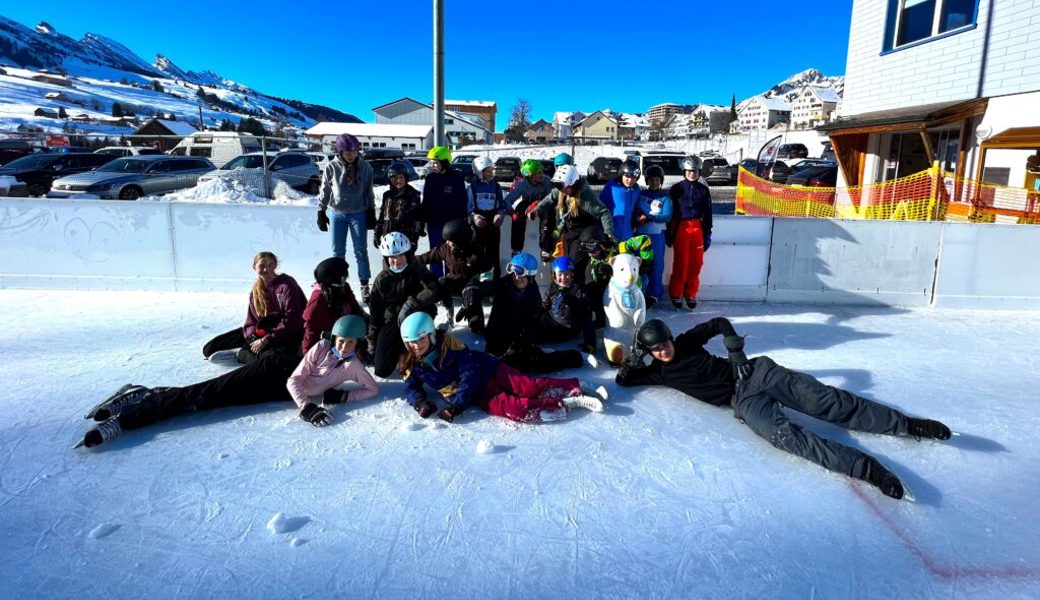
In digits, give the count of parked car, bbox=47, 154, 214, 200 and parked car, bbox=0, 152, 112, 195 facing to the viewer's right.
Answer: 0

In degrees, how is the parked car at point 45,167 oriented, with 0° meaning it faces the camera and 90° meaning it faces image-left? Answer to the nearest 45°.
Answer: approximately 45°

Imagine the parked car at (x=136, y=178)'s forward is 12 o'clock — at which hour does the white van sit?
The white van is roughly at 6 o'clock from the parked car.

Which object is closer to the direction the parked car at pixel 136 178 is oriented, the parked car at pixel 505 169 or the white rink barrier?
the white rink barrier

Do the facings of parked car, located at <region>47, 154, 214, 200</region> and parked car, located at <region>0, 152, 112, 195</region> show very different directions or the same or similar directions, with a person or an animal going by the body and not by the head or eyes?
same or similar directions

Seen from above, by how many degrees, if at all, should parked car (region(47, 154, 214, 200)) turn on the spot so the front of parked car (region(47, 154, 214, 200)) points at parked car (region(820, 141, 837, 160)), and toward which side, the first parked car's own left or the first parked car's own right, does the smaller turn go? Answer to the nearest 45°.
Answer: approximately 135° to the first parked car's own left

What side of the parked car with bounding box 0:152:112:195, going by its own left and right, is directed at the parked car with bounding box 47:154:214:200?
left

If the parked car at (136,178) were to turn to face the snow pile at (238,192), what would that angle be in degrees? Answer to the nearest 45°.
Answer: approximately 90° to its left

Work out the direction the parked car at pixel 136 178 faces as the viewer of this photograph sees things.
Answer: facing the viewer and to the left of the viewer
